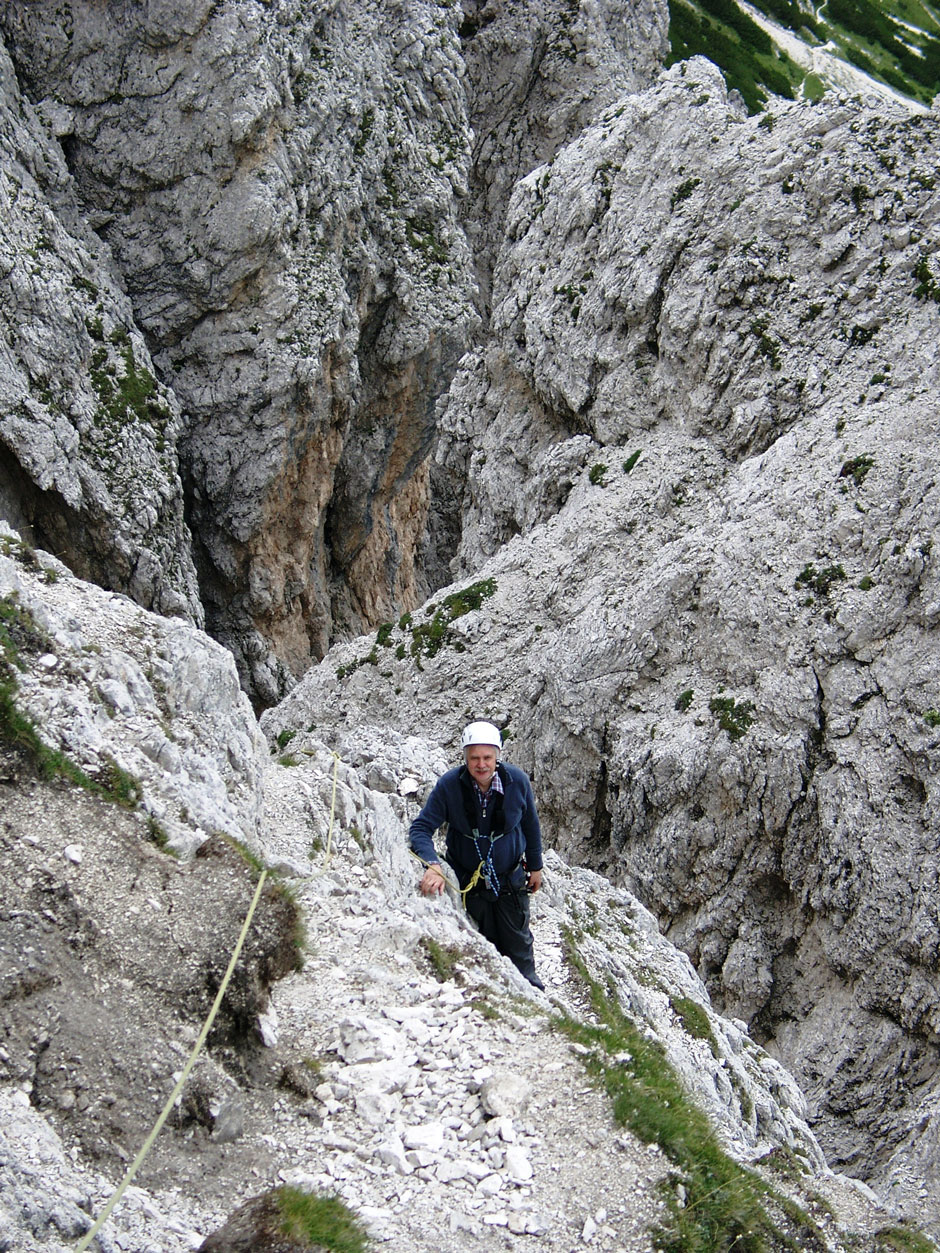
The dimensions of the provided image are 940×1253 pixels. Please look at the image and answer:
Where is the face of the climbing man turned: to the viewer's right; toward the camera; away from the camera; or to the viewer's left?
toward the camera

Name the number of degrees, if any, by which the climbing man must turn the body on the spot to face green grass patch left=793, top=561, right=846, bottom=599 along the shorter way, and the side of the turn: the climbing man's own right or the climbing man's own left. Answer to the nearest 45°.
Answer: approximately 180°

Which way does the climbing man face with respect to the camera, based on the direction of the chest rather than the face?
toward the camera

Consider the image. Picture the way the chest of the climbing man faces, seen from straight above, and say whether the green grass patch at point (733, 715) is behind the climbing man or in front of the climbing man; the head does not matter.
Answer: behind

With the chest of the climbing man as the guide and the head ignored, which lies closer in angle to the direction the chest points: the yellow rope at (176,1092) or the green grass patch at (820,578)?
the yellow rope

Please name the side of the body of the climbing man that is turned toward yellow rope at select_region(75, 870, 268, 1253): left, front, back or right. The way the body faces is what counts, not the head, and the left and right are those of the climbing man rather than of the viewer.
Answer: front

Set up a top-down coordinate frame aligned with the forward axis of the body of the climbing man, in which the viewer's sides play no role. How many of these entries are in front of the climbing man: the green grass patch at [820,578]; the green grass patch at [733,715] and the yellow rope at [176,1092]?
1

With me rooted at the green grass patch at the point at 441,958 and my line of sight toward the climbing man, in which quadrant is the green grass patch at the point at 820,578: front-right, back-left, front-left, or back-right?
front-right
